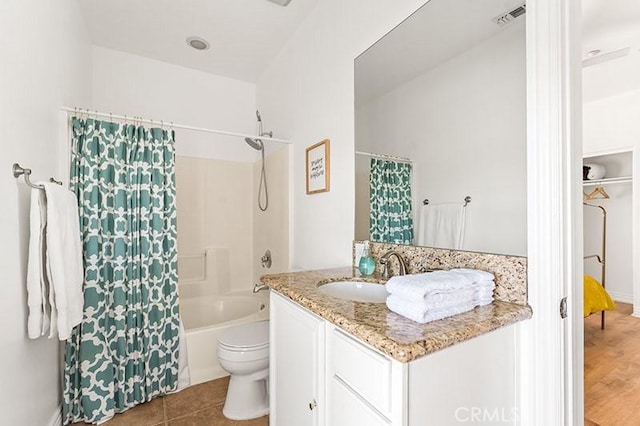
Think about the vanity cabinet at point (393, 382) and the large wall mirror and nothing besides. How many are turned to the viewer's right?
0

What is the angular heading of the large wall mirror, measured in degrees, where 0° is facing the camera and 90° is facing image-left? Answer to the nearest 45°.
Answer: approximately 45°

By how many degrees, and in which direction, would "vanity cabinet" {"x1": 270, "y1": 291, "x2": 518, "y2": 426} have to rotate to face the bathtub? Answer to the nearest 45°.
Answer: approximately 90° to its right

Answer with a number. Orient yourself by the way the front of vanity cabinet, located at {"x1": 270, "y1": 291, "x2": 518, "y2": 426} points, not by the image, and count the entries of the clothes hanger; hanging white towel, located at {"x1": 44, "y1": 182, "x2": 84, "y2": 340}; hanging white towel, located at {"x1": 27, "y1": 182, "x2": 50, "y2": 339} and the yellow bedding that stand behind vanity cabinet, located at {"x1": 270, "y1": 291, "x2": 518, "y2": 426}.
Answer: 2

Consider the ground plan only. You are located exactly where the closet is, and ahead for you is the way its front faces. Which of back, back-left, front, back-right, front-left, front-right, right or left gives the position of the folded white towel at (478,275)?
front-left

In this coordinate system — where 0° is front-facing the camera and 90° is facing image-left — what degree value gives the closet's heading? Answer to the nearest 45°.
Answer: approximately 45°

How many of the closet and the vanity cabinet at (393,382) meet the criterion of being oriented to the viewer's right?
0

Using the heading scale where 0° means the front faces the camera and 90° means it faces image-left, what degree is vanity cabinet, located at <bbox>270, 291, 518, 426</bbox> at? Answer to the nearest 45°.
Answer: approximately 45°

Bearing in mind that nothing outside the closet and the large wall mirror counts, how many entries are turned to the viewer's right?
0

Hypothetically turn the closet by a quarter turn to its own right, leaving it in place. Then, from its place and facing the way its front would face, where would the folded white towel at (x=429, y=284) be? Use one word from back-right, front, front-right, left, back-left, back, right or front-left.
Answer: back-left
